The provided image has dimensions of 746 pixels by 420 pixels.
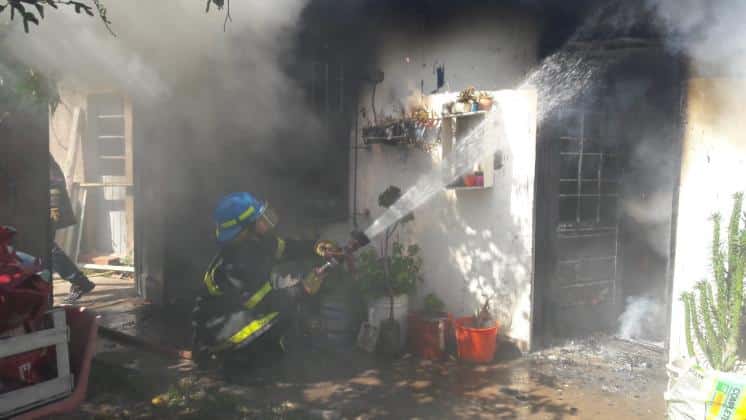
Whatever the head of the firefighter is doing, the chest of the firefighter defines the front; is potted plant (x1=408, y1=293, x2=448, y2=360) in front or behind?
in front

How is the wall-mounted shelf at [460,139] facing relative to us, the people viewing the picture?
facing the viewer

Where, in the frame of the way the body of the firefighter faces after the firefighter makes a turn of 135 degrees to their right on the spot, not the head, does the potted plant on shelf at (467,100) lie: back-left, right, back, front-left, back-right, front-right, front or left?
back-left

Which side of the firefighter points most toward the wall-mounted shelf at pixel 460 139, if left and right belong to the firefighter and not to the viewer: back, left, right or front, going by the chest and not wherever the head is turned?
front

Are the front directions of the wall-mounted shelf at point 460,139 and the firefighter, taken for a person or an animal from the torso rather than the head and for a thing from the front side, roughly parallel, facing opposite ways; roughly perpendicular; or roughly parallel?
roughly perpendicular

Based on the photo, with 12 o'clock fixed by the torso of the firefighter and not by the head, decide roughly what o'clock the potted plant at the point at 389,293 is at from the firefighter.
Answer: The potted plant is roughly at 11 o'clock from the firefighter.

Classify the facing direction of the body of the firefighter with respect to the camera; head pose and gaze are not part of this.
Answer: to the viewer's right

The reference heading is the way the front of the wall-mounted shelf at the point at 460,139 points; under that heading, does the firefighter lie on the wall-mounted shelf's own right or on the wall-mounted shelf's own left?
on the wall-mounted shelf's own right

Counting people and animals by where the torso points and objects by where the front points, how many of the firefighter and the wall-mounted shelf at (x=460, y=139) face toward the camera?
1

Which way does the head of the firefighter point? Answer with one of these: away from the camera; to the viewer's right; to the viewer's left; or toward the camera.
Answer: to the viewer's right
